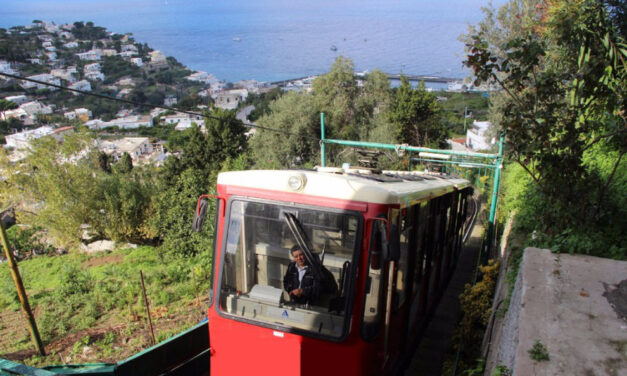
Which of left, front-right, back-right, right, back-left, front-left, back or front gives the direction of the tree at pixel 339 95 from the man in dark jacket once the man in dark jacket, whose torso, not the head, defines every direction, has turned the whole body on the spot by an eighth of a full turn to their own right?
back-right

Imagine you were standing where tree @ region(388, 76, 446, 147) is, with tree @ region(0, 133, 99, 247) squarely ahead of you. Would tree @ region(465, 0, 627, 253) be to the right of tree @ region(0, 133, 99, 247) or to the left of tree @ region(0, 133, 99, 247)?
left

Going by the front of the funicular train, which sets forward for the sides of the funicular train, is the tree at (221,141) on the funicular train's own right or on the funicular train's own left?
on the funicular train's own right

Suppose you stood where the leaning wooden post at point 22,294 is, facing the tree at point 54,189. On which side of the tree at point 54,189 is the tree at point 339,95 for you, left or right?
right

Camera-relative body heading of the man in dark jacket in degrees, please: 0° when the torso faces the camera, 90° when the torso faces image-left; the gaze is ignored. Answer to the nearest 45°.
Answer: approximately 0°

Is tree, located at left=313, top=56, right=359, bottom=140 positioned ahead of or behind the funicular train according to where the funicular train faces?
behind

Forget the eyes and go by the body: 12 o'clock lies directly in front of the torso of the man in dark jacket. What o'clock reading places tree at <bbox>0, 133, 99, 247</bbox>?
The tree is roughly at 5 o'clock from the man in dark jacket.

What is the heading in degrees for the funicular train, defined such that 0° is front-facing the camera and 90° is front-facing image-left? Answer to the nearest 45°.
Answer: approximately 45°

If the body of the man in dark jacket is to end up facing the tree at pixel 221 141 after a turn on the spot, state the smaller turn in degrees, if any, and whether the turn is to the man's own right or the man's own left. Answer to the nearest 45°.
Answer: approximately 180°
